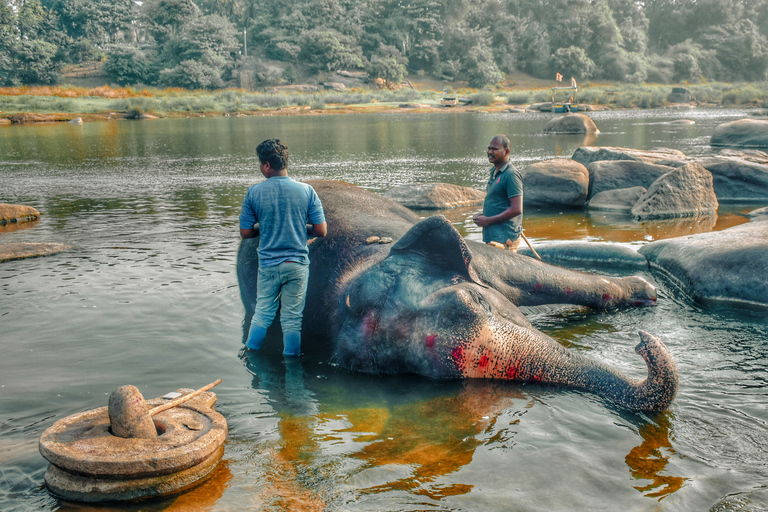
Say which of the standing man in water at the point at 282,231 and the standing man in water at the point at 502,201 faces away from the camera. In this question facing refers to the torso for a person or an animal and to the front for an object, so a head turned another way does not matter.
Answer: the standing man in water at the point at 282,231

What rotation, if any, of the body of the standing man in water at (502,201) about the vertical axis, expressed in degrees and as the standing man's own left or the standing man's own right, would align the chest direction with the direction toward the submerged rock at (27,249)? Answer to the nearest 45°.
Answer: approximately 45° to the standing man's own right

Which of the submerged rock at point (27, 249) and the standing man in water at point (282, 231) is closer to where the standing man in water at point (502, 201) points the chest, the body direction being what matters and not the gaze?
the standing man in water

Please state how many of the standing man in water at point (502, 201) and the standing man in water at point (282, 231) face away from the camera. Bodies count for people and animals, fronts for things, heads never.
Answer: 1

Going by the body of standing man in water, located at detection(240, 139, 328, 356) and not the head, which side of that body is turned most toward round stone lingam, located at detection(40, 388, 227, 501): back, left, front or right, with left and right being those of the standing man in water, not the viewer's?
back

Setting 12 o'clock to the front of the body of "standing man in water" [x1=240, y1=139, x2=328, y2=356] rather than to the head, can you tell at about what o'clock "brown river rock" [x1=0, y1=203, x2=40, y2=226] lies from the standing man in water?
The brown river rock is roughly at 11 o'clock from the standing man in water.

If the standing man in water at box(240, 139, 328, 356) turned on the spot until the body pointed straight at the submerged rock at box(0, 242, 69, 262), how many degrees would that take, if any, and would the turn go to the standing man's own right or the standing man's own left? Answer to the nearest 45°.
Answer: approximately 45° to the standing man's own left

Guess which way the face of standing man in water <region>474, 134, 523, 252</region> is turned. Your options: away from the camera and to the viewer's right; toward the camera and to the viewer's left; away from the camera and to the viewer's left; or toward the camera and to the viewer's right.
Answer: toward the camera and to the viewer's left

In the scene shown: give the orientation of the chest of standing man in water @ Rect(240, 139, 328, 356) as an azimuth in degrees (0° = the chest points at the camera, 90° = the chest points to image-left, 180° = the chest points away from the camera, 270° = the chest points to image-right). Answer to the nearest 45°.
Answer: approximately 180°

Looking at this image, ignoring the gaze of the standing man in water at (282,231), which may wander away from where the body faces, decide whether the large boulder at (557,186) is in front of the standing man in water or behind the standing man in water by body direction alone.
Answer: in front

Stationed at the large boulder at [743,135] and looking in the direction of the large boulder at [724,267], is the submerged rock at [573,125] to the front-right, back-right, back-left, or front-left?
back-right

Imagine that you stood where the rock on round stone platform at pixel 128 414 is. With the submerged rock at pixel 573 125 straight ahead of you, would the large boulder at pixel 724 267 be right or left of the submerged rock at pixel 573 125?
right

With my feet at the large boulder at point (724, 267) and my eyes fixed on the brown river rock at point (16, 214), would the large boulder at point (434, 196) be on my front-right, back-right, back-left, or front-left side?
front-right

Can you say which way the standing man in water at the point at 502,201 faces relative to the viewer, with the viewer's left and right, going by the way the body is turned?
facing the viewer and to the left of the viewer
